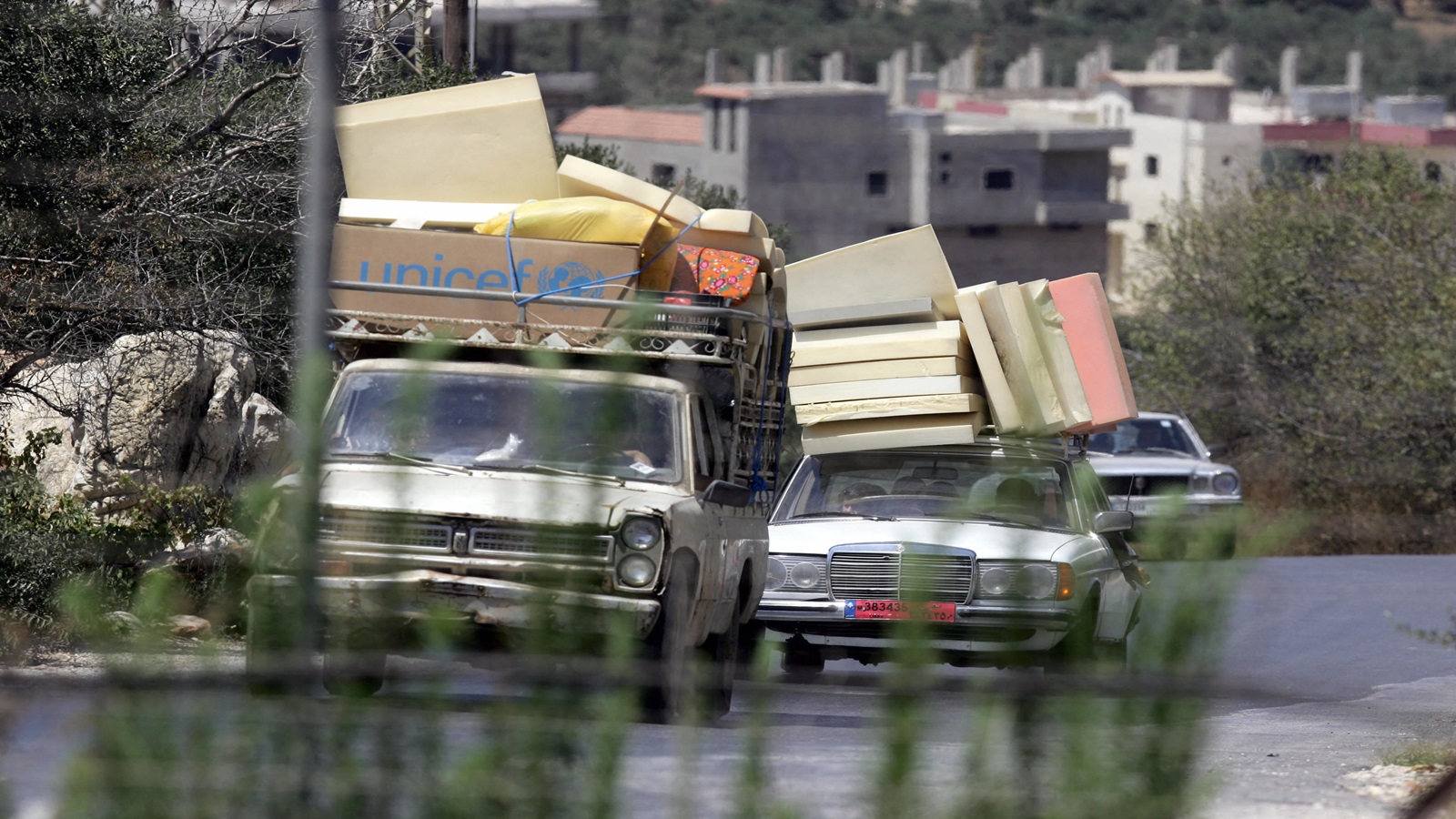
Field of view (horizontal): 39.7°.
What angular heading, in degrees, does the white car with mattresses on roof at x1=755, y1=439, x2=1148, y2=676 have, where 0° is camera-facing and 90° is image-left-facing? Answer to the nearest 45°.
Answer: approximately 0°

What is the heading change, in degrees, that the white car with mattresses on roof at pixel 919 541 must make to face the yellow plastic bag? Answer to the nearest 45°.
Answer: approximately 45° to its right

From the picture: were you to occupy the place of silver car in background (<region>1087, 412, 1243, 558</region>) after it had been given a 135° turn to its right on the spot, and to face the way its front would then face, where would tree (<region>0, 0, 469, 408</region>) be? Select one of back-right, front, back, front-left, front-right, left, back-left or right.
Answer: left

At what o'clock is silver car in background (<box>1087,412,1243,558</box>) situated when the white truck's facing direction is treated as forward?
The silver car in background is roughly at 7 o'clock from the white truck.

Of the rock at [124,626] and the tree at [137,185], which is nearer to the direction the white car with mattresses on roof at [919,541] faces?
the rock

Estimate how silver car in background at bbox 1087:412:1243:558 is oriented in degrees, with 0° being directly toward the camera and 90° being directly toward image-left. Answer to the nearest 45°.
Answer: approximately 0°

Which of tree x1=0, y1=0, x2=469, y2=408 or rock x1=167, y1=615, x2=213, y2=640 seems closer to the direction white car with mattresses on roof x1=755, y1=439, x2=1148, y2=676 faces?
the rock

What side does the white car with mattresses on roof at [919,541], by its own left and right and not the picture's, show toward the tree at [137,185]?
right
